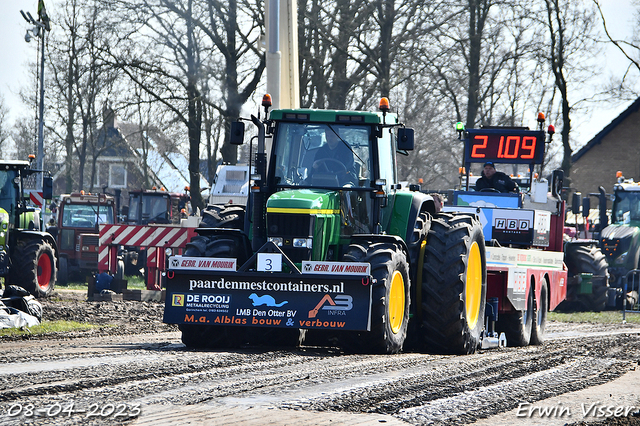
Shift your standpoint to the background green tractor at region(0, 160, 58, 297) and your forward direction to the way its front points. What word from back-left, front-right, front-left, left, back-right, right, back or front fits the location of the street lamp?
back-right

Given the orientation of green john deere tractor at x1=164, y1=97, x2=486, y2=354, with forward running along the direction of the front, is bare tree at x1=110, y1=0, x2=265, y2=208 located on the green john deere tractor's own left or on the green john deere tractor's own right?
on the green john deere tractor's own right

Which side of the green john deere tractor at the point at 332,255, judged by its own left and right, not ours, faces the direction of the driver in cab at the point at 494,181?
back

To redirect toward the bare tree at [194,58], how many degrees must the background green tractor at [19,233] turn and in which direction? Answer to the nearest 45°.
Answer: approximately 180°

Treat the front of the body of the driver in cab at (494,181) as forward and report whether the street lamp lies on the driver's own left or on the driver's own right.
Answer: on the driver's own right

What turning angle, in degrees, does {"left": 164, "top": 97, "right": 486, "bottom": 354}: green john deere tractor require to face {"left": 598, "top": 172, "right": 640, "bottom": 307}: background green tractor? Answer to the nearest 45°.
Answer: approximately 180°

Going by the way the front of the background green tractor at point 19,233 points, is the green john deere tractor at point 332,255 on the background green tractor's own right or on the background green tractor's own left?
on the background green tractor's own left

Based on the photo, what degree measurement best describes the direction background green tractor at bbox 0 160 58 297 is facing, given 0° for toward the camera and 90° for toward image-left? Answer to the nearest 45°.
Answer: approximately 45°

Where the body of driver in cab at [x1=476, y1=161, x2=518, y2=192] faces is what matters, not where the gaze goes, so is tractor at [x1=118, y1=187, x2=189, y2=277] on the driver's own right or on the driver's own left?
on the driver's own right

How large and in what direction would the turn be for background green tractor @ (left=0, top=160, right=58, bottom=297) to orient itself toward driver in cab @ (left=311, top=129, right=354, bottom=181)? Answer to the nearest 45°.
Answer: approximately 45° to its left

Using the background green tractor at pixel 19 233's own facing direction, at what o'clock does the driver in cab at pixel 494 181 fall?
The driver in cab is roughly at 9 o'clock from the background green tractor.
